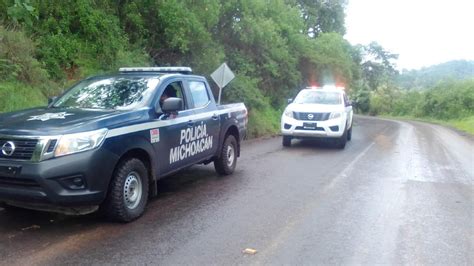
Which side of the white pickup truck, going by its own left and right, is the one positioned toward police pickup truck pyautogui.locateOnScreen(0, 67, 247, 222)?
front

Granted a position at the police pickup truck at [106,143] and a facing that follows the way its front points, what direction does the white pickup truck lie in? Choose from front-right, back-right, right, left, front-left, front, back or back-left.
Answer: back

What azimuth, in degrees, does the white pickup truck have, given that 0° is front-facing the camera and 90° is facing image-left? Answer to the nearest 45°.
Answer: approximately 0°

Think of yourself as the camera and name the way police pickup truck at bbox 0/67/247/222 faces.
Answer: facing the viewer and to the left of the viewer

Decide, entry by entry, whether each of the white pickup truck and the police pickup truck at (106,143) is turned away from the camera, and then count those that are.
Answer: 0
